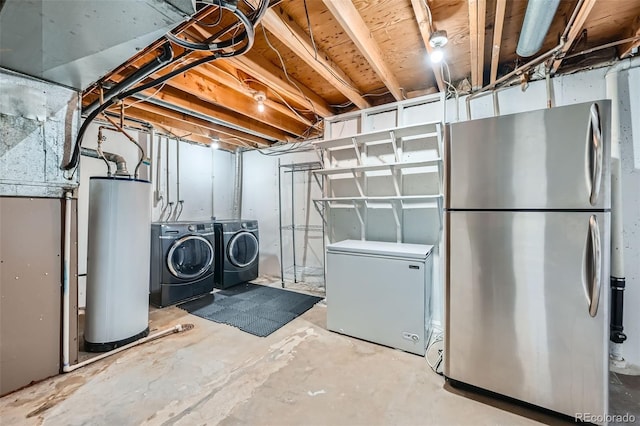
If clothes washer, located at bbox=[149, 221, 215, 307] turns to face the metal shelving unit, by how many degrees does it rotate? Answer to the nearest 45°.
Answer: approximately 45° to its left

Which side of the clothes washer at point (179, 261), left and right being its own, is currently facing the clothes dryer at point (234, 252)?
left

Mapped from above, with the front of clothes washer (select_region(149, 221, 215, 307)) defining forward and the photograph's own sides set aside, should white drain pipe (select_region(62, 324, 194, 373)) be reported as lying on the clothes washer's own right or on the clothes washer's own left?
on the clothes washer's own right

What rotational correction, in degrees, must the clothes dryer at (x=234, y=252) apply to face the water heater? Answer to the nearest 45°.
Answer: approximately 90° to its right

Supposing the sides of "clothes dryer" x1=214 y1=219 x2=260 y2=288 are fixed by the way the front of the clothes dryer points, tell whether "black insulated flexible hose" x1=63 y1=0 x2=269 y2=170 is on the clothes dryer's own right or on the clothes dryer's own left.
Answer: on the clothes dryer's own right

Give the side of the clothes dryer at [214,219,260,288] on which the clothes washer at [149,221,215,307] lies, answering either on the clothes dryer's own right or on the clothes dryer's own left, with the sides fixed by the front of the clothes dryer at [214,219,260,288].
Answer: on the clothes dryer's own right

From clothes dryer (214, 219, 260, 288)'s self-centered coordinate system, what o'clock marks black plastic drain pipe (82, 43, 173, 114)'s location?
The black plastic drain pipe is roughly at 2 o'clock from the clothes dryer.

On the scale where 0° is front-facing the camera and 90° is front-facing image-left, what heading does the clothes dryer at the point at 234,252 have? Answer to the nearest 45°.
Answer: approximately 315°
